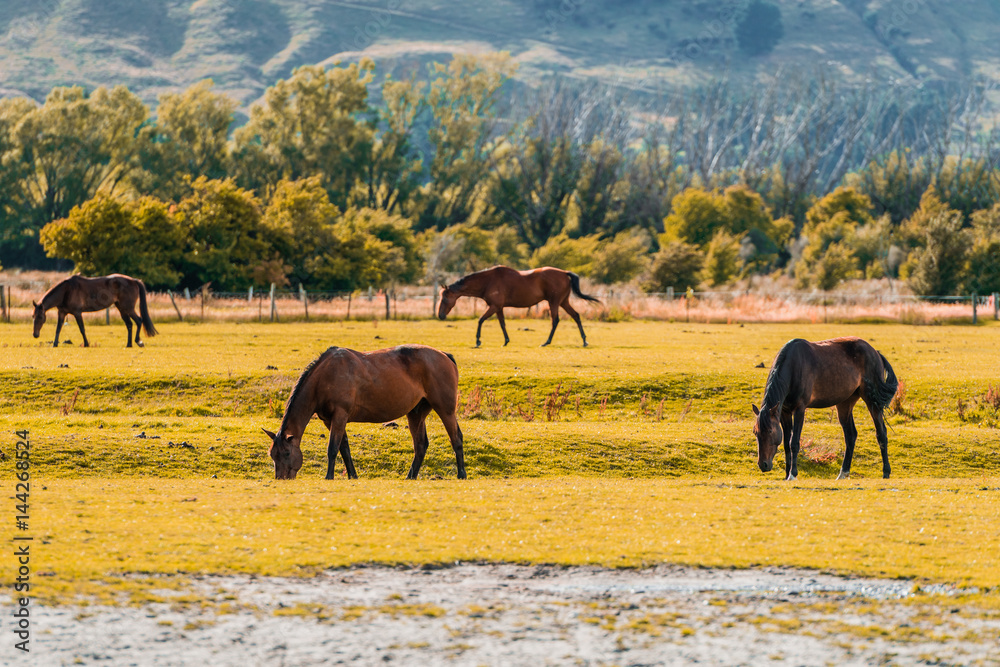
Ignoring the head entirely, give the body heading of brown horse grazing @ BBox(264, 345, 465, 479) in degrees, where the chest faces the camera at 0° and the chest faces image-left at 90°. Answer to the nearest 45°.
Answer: approximately 90°

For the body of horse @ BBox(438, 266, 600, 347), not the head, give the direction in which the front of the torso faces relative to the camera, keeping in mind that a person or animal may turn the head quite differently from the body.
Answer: to the viewer's left

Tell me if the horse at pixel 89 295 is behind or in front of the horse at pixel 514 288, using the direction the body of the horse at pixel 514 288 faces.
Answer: in front

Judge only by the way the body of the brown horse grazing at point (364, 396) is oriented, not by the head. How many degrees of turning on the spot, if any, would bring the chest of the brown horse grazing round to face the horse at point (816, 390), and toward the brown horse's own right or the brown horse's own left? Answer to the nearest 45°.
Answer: approximately 180°

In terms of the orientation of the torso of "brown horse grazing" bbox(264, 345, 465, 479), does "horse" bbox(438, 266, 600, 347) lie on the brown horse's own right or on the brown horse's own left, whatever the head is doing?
on the brown horse's own right

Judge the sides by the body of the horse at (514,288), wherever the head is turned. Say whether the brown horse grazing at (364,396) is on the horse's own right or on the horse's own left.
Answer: on the horse's own left

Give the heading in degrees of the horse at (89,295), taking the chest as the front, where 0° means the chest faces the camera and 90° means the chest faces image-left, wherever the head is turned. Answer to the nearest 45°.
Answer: approximately 90°

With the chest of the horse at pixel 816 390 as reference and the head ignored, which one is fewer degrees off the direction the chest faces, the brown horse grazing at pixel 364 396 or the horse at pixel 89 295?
the brown horse grazing

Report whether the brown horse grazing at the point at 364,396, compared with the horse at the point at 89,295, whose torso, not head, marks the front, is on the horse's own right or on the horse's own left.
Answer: on the horse's own left

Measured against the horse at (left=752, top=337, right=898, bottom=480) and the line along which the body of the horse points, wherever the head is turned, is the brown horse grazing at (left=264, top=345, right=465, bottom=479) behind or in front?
in front
